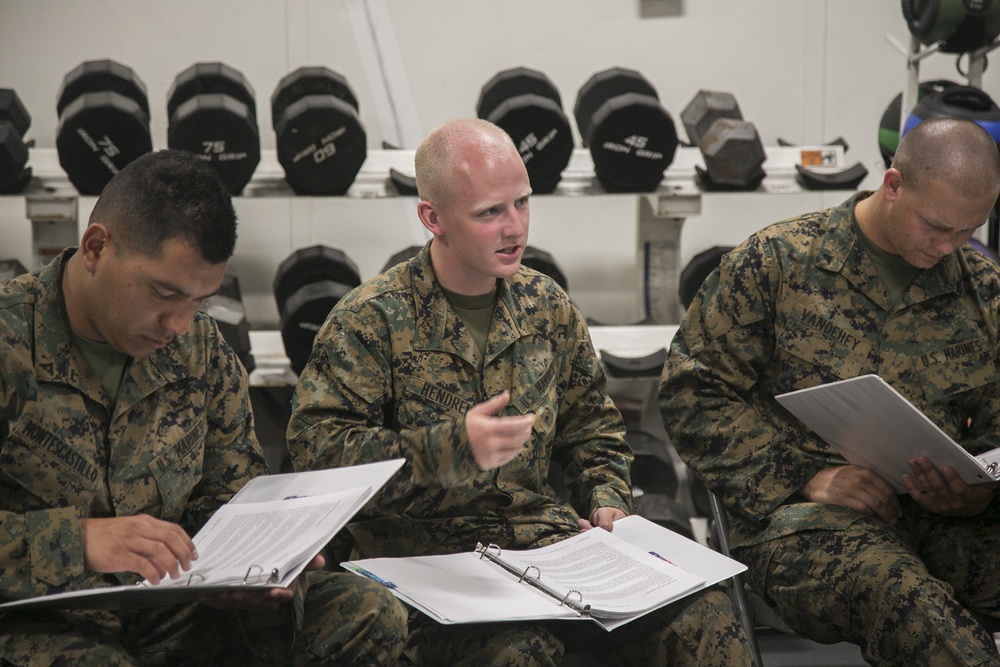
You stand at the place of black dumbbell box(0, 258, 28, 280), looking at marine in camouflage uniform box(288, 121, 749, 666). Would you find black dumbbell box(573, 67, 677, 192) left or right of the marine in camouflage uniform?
left

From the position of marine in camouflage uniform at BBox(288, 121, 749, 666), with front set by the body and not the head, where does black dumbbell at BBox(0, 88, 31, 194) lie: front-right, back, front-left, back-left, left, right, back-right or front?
back

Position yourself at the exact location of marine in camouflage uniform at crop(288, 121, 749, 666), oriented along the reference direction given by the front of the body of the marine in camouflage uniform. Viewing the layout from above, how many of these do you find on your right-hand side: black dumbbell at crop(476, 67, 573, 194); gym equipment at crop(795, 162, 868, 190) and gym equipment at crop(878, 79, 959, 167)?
0

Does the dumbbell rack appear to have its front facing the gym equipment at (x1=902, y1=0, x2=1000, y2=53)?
no

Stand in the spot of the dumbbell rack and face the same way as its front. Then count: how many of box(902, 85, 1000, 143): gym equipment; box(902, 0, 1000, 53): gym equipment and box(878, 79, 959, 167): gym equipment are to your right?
0

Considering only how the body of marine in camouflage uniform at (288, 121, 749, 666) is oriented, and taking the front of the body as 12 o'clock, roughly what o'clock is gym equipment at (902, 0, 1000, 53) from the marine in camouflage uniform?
The gym equipment is roughly at 9 o'clock from the marine in camouflage uniform.

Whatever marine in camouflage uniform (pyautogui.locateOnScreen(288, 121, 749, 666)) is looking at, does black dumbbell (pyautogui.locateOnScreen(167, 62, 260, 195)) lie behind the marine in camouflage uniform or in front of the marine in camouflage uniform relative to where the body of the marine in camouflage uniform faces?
behind

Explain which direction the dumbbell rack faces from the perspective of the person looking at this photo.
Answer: facing the viewer

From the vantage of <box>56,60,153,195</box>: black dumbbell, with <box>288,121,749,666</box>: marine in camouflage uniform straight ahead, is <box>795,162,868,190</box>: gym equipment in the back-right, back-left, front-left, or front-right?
front-left

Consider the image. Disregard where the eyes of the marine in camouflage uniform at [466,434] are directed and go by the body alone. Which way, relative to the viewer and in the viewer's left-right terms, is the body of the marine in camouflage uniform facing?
facing the viewer and to the right of the viewer

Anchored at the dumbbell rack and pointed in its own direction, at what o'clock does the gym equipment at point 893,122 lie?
The gym equipment is roughly at 9 o'clock from the dumbbell rack.

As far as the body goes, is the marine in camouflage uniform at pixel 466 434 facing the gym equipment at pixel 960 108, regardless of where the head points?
no

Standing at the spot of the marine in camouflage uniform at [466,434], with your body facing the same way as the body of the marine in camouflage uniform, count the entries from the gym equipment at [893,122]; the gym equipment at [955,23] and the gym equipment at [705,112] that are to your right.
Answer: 0

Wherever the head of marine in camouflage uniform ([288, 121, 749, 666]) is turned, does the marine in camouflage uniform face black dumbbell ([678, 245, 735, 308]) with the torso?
no

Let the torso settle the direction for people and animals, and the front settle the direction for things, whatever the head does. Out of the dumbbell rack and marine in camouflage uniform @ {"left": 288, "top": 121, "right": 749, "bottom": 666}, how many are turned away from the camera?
0

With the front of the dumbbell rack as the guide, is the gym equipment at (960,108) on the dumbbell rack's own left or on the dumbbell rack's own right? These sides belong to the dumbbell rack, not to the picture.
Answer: on the dumbbell rack's own left

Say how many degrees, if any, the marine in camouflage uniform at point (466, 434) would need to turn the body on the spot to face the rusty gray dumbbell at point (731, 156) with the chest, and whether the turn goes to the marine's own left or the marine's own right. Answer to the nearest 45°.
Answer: approximately 90° to the marine's own left
